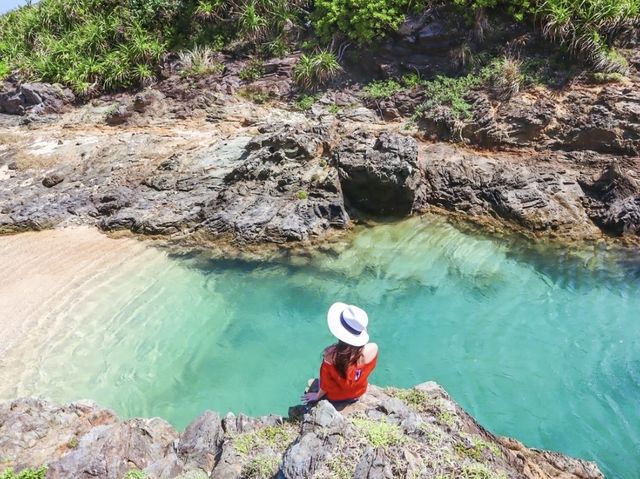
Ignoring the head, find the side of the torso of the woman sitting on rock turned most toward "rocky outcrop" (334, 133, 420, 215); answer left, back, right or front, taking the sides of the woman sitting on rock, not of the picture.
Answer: front

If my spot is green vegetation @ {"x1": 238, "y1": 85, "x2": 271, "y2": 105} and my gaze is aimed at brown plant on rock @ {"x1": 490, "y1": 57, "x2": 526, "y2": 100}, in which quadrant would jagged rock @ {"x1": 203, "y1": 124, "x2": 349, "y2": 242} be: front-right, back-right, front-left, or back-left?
front-right

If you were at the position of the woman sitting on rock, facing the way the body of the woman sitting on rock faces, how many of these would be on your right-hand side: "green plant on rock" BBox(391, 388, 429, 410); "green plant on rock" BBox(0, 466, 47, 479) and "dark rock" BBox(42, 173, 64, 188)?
1

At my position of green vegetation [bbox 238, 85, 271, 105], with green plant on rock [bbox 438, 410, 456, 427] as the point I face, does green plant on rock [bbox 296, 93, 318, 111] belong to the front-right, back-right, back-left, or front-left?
front-left

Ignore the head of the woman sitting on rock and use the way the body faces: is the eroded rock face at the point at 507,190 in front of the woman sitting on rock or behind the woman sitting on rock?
in front

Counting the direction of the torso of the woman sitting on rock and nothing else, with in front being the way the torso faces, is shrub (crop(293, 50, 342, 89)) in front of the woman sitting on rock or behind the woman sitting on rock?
in front

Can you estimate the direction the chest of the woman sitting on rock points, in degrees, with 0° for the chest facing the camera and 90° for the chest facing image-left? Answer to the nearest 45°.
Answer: approximately 180°

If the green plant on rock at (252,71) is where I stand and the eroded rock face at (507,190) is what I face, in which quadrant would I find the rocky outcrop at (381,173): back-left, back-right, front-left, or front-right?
front-right

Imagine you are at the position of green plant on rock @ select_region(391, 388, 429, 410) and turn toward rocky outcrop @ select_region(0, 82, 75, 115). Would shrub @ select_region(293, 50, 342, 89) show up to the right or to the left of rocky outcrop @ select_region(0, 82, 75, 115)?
right

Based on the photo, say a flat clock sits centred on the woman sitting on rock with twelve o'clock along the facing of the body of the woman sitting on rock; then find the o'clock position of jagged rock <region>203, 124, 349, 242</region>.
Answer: The jagged rock is roughly at 12 o'clock from the woman sitting on rock.

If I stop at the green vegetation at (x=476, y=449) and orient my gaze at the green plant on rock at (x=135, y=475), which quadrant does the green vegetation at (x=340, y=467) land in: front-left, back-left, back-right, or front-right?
front-left

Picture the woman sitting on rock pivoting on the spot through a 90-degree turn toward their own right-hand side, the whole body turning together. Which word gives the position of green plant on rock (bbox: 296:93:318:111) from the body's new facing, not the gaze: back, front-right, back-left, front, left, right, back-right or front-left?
left

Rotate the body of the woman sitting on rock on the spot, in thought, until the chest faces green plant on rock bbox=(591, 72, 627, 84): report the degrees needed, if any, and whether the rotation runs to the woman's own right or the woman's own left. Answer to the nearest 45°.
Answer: approximately 45° to the woman's own right

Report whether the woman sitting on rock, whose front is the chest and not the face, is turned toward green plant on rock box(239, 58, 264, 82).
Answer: yes

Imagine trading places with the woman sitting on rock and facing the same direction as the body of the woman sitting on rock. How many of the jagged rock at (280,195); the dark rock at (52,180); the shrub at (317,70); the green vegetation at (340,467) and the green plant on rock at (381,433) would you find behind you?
2

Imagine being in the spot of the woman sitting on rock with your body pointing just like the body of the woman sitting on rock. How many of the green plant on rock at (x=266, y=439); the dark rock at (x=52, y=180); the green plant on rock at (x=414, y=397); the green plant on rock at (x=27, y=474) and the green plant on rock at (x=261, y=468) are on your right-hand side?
1

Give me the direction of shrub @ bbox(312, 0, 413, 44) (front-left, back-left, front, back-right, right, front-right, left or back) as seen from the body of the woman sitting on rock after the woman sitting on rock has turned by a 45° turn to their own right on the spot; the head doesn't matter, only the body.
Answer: front-left

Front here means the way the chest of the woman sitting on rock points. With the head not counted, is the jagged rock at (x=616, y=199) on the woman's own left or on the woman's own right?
on the woman's own right

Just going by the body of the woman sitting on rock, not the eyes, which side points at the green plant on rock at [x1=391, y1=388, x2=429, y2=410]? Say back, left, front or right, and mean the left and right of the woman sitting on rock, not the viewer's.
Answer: right

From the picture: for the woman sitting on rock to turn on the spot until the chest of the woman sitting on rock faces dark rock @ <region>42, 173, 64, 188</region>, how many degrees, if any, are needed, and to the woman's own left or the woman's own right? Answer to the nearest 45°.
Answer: approximately 45° to the woman's own left

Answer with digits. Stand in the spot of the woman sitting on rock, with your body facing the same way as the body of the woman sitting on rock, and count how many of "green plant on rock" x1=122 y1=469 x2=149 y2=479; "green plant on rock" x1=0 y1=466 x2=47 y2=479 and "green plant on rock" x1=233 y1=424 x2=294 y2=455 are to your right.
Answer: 0

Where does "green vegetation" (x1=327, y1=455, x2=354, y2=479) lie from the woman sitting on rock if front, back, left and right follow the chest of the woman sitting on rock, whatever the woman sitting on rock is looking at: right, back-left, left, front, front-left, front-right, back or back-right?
back
